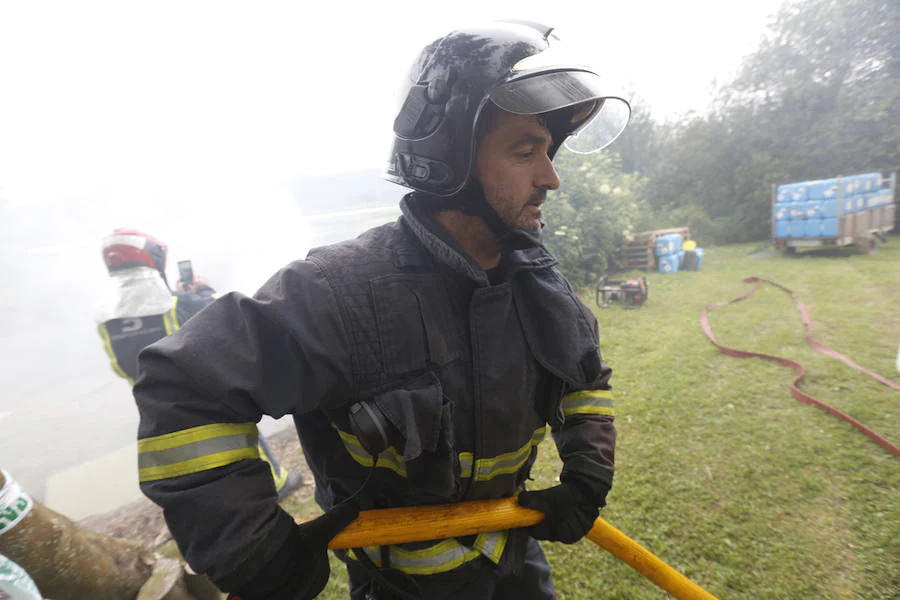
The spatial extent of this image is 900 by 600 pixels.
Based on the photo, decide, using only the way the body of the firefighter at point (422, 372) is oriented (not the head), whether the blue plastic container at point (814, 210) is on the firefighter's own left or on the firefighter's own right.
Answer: on the firefighter's own left

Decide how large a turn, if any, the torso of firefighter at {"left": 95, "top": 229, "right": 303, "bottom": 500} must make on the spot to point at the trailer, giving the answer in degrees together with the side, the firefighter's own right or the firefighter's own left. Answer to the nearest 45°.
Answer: approximately 45° to the firefighter's own right

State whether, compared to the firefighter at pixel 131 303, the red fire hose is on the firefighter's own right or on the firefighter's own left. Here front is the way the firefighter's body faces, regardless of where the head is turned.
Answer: on the firefighter's own right

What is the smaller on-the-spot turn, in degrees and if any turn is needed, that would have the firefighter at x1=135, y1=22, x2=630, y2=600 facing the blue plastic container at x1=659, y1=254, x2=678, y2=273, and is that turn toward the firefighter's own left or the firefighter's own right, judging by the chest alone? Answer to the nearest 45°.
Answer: approximately 90° to the firefighter's own left

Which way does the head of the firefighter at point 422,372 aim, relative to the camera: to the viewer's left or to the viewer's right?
to the viewer's right

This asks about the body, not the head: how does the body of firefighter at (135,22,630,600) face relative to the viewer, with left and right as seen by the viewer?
facing the viewer and to the right of the viewer

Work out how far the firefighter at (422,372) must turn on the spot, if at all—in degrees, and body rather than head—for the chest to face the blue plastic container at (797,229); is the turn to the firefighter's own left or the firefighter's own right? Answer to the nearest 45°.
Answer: approximately 90° to the firefighter's own left

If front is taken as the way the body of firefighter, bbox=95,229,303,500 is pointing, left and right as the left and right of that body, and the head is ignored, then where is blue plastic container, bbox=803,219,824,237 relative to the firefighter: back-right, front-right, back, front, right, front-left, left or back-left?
front-right
